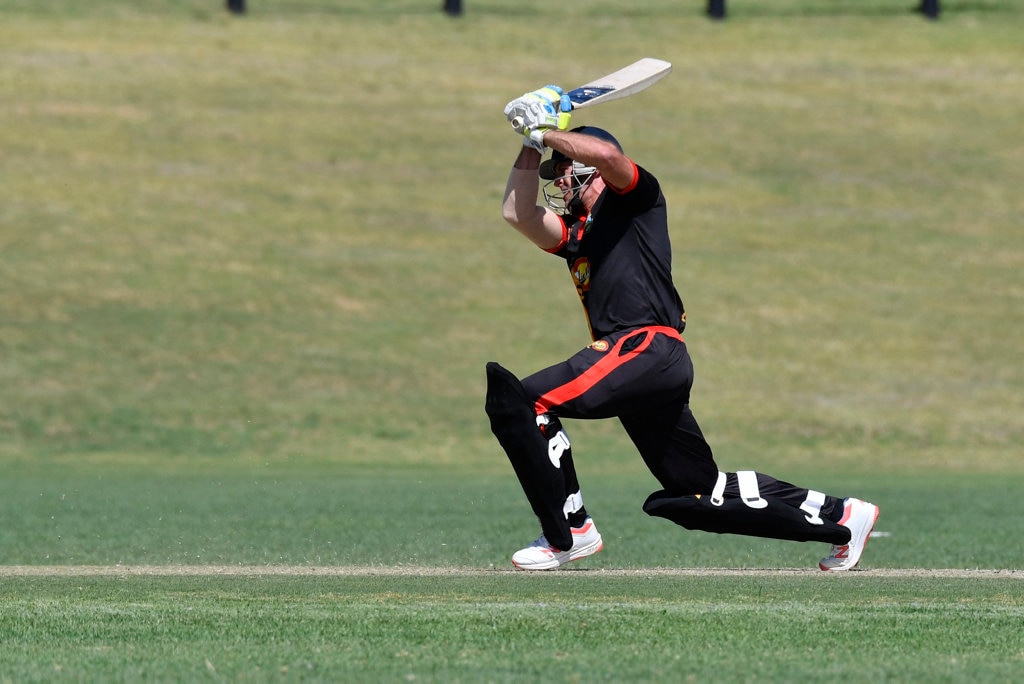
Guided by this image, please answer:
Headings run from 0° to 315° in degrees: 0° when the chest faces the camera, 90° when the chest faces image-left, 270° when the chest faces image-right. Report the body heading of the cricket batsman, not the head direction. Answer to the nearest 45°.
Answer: approximately 90°
